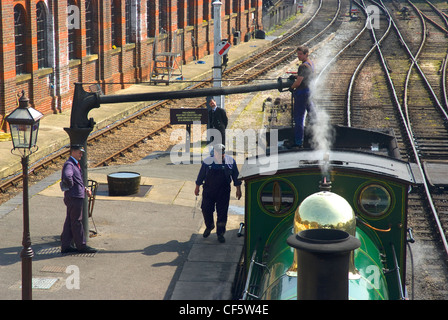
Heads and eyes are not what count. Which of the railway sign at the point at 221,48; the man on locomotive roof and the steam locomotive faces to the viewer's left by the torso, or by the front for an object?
the man on locomotive roof

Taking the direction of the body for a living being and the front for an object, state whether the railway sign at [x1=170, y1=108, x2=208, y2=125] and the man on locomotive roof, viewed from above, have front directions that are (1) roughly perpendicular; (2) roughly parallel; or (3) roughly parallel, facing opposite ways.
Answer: roughly perpendicular

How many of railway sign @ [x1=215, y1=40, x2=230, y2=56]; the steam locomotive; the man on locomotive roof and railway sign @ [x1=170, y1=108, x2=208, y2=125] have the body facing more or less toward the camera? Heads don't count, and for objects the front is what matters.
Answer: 3

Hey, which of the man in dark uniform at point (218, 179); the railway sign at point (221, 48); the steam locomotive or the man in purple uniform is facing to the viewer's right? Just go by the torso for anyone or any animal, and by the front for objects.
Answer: the man in purple uniform

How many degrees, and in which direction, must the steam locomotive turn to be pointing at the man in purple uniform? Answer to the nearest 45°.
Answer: approximately 135° to its right

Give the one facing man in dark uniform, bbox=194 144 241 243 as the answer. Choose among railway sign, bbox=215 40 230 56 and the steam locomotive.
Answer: the railway sign

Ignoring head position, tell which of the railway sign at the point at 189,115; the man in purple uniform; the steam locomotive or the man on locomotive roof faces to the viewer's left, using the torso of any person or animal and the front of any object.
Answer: the man on locomotive roof

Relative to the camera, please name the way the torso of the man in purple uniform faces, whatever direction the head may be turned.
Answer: to the viewer's right

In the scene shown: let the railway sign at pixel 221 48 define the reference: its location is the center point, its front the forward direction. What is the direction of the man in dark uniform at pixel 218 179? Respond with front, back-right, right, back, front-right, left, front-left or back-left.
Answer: front

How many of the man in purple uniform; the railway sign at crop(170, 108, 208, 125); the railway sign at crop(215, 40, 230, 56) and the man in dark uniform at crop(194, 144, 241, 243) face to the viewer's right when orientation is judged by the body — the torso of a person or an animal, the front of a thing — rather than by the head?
1

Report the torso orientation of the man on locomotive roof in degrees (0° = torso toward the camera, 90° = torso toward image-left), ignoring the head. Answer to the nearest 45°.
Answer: approximately 90°

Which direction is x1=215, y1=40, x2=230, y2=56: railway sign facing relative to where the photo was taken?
toward the camera

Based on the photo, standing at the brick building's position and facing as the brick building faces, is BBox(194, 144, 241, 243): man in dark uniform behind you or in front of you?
in front

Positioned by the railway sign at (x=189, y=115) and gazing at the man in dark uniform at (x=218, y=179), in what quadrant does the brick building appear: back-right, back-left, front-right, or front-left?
back-right

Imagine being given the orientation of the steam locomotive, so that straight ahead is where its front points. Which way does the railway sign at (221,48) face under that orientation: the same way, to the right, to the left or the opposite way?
the same way

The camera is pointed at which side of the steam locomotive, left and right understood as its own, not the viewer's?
front
